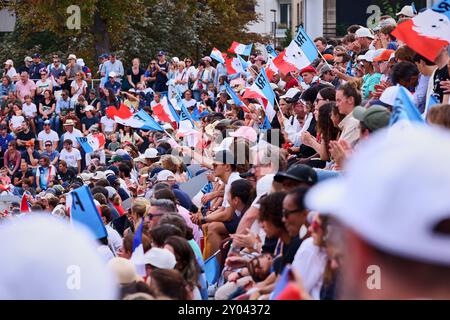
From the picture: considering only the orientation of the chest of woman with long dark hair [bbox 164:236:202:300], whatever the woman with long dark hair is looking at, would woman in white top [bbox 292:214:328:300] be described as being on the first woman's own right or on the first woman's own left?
on the first woman's own left

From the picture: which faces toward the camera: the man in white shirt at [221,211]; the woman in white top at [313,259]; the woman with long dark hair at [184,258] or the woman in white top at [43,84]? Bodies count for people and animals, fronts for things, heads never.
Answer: the woman in white top at [43,84]

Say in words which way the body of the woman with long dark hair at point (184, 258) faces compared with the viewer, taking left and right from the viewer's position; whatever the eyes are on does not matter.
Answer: facing to the left of the viewer

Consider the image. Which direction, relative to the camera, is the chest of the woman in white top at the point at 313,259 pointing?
to the viewer's left

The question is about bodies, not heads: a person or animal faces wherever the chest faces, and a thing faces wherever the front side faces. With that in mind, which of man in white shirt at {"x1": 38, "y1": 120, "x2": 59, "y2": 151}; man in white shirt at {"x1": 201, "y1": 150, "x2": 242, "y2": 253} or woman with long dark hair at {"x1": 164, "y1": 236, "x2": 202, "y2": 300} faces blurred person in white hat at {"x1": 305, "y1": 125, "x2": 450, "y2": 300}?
man in white shirt at {"x1": 38, "y1": 120, "x2": 59, "y2": 151}

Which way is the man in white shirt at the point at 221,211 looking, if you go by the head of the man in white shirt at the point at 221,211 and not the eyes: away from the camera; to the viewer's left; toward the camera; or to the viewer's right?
to the viewer's left

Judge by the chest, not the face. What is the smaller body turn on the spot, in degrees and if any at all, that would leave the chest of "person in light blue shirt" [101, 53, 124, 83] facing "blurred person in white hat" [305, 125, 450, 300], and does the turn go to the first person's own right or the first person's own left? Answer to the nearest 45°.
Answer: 0° — they already face them

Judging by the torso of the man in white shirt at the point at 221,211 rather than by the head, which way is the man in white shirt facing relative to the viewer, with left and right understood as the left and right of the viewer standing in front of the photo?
facing to the left of the viewer

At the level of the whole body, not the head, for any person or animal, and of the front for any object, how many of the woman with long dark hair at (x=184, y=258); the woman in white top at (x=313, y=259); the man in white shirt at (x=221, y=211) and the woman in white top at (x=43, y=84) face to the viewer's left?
3
